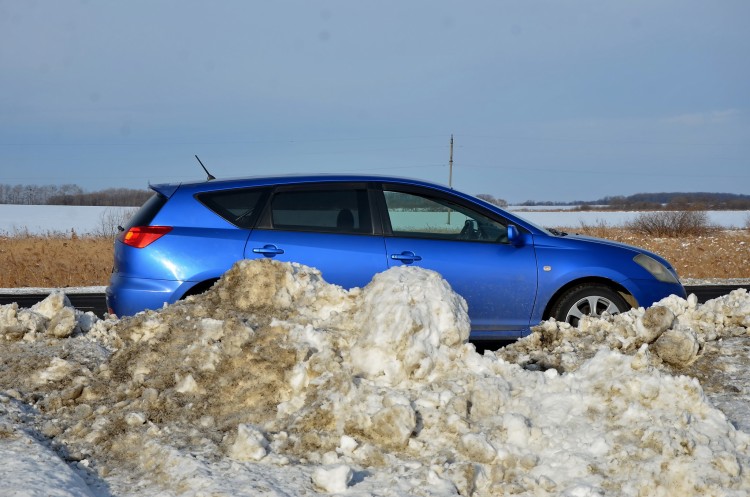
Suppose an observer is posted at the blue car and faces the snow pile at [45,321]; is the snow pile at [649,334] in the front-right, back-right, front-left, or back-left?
back-left

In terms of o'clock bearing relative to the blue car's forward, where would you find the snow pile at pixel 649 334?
The snow pile is roughly at 1 o'clock from the blue car.

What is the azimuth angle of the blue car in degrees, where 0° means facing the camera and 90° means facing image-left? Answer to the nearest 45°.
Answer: approximately 270°

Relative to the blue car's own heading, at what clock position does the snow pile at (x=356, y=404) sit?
The snow pile is roughly at 3 o'clock from the blue car.

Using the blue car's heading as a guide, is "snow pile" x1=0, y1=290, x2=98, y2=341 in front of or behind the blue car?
behind
